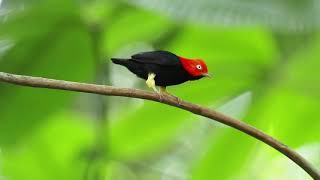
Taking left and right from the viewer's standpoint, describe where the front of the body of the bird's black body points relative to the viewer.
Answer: facing to the right of the viewer
